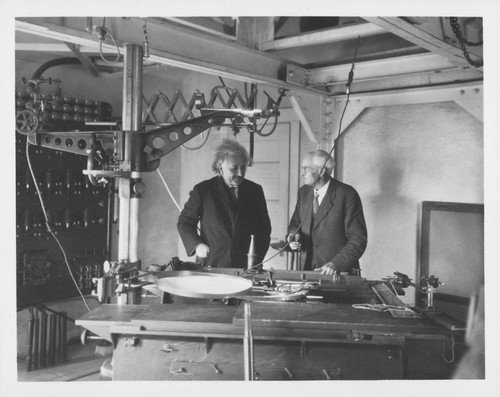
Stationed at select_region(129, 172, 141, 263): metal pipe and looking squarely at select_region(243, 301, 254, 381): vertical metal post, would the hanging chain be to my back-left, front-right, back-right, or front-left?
front-left

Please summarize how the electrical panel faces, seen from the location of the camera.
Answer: facing the viewer and to the right of the viewer

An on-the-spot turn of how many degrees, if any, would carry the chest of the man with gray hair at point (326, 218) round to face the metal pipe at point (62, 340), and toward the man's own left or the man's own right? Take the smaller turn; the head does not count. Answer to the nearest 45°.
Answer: approximately 45° to the man's own right

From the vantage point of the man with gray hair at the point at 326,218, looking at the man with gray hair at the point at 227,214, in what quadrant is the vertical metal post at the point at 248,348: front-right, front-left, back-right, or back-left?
front-left

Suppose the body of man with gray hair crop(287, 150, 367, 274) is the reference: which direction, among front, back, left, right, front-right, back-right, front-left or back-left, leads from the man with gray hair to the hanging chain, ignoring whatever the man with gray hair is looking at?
left

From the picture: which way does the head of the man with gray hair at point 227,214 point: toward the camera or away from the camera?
toward the camera

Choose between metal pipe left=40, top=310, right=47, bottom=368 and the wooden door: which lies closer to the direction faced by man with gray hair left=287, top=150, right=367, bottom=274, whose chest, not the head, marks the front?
the metal pipe

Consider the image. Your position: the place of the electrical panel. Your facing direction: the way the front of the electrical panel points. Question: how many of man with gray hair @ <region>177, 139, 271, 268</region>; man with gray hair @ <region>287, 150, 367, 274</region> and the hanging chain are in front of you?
3

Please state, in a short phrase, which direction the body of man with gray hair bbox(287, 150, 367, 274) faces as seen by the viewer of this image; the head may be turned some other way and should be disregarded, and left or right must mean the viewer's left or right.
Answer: facing the viewer and to the left of the viewer

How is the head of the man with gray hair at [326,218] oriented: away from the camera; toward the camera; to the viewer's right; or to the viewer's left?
to the viewer's left

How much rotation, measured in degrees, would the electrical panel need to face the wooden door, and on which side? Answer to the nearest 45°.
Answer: approximately 45° to its left

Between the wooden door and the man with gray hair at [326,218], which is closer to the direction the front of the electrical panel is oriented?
the man with gray hair

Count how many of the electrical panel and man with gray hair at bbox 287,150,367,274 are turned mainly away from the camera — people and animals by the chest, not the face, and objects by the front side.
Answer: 0
